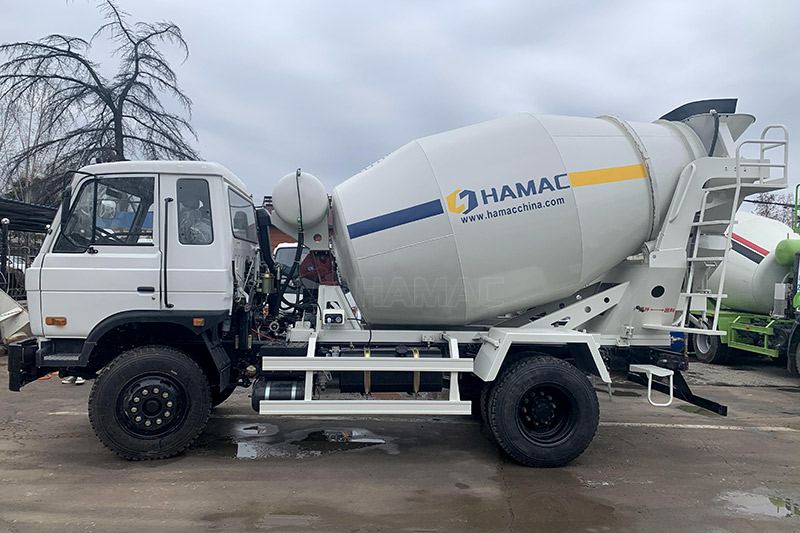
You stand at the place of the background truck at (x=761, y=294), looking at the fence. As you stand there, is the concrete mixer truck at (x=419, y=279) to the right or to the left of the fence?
left

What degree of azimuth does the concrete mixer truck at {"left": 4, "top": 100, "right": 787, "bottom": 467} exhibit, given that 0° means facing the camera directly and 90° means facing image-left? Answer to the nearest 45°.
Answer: approximately 90°

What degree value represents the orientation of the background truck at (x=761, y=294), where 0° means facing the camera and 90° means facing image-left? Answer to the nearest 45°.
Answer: approximately 315°

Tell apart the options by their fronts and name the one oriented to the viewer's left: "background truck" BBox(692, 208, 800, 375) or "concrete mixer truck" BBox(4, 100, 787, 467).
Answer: the concrete mixer truck

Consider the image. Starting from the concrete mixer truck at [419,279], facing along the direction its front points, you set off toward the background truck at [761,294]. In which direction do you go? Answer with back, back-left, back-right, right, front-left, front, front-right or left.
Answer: back-right

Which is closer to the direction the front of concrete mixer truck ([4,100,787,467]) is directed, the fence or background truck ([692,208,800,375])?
the fence
